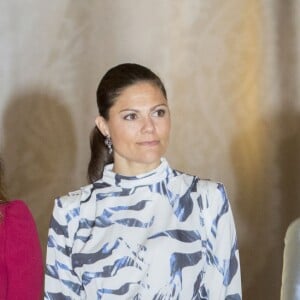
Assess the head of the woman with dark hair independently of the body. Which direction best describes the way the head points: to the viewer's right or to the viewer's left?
to the viewer's right

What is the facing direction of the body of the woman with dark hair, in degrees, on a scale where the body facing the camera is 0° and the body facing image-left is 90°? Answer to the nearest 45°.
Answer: approximately 0°
